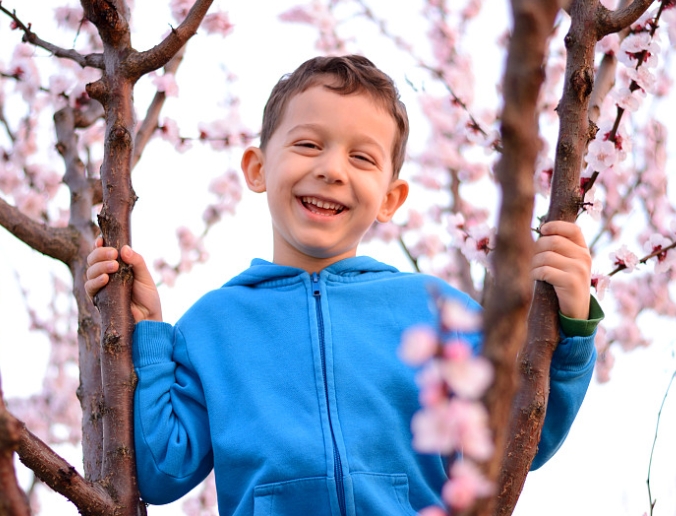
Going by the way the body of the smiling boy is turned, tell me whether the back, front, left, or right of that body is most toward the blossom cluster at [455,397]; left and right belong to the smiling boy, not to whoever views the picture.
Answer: front

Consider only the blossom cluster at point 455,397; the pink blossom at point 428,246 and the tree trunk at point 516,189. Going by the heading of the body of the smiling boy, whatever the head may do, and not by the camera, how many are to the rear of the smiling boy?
1

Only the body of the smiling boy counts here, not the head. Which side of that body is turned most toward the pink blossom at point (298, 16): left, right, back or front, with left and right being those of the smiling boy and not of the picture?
back

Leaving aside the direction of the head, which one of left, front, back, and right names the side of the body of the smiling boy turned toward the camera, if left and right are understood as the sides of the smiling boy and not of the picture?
front

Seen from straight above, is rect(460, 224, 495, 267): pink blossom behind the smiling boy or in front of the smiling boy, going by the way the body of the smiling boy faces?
behind

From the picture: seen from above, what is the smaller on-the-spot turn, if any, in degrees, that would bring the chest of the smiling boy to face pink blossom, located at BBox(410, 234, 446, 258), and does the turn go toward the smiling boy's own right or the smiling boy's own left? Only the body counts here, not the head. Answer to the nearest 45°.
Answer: approximately 180°

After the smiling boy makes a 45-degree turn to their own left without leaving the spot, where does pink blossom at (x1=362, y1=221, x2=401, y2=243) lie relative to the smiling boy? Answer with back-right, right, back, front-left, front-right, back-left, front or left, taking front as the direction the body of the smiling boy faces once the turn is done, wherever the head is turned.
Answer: back-left

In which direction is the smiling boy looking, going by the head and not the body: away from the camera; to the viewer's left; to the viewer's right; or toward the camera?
toward the camera
